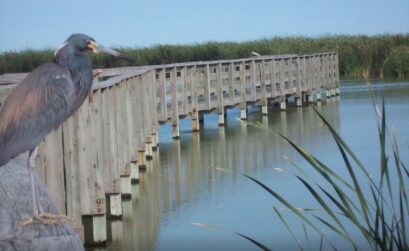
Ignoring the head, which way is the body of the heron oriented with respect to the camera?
to the viewer's right

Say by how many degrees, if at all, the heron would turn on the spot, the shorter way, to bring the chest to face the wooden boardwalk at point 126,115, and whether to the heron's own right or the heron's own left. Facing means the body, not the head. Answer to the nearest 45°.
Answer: approximately 90° to the heron's own left
